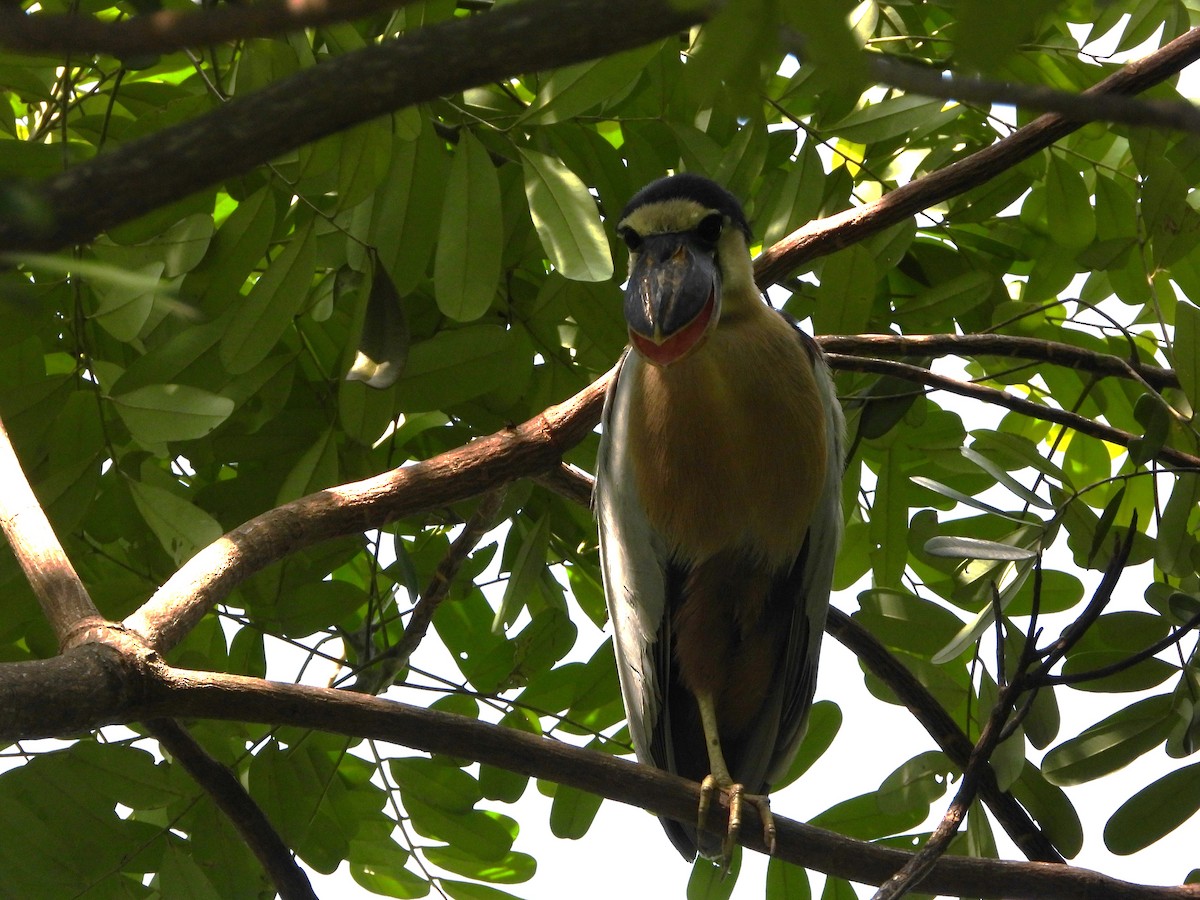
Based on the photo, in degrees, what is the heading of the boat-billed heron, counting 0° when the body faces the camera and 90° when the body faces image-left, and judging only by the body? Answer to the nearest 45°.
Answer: approximately 0°
